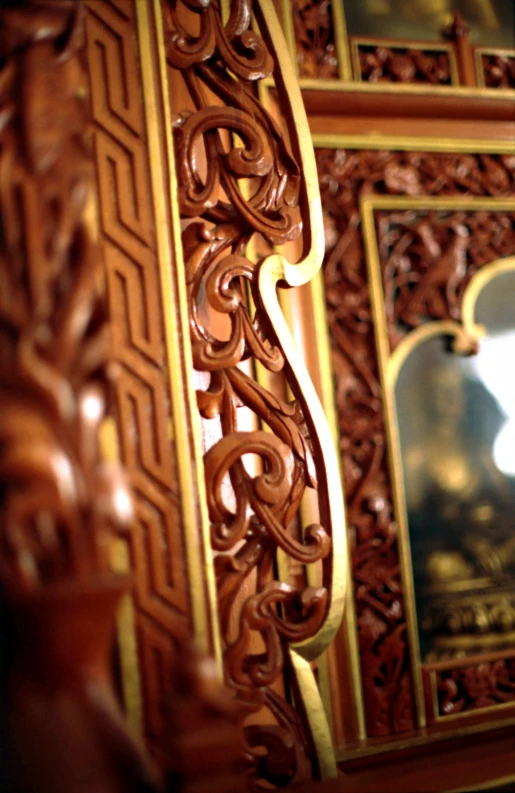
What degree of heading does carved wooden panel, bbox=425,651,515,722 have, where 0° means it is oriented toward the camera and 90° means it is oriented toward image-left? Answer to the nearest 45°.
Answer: approximately 0°

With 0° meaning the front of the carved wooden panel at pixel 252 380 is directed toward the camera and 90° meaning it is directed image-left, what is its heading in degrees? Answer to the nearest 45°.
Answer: approximately 0°

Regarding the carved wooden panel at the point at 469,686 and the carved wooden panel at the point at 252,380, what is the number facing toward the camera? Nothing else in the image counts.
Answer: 2

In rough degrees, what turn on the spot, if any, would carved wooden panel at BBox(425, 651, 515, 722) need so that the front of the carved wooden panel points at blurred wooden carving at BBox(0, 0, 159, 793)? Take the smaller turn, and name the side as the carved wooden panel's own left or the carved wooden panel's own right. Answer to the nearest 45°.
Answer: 0° — it already faces it
